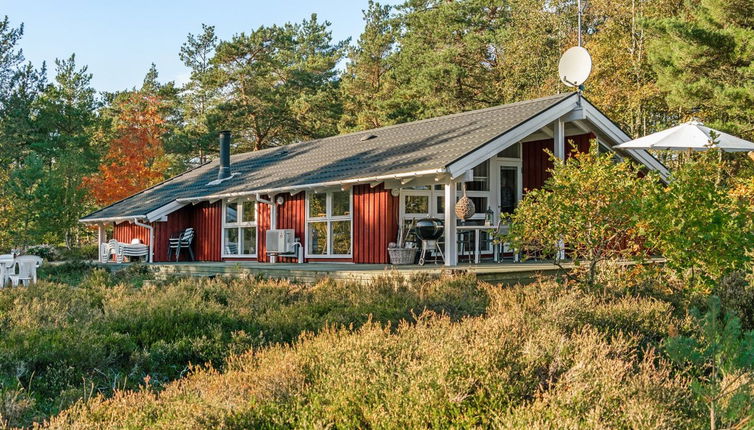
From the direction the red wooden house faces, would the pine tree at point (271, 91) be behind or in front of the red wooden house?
behind

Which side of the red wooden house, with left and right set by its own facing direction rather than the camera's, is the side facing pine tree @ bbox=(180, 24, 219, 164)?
back

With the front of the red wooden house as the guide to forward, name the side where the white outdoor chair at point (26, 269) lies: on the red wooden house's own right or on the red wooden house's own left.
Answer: on the red wooden house's own right

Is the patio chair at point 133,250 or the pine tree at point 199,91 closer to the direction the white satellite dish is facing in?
the patio chair

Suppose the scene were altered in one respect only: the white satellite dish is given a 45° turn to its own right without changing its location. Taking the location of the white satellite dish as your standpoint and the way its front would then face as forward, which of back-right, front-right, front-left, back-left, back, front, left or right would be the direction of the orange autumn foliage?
front-right

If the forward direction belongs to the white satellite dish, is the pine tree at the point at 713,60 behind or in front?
behind

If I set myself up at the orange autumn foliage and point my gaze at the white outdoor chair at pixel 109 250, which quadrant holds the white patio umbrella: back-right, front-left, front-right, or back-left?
front-left

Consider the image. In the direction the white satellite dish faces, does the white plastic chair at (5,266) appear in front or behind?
in front

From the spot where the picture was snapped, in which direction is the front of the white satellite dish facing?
facing the viewer and to the left of the viewer

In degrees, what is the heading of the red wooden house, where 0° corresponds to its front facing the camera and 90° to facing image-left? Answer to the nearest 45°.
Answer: approximately 315°

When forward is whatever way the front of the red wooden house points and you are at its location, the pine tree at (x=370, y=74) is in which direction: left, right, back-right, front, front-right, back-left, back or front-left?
back-left

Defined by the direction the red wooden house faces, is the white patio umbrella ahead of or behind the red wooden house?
ahead

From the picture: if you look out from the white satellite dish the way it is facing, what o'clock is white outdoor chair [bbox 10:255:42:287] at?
The white outdoor chair is roughly at 1 o'clock from the white satellite dish.

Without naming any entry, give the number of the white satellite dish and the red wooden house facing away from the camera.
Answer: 0

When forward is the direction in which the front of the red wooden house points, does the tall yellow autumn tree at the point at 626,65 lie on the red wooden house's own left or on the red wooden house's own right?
on the red wooden house's own left

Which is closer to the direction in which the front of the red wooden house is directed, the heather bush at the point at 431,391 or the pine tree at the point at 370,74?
the heather bush

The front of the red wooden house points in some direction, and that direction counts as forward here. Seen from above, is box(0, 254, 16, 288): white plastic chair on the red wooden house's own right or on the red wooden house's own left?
on the red wooden house's own right
